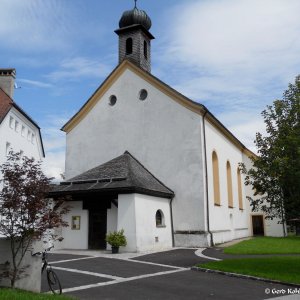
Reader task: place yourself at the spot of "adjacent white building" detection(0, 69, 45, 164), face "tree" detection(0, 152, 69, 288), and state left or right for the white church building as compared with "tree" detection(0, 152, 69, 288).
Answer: left

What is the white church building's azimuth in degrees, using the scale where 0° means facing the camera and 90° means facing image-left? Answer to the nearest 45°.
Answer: approximately 45°

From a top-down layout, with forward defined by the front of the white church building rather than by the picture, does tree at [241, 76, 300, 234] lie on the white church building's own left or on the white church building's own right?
on the white church building's own left

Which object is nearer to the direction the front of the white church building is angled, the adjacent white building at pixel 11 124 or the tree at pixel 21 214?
the tree

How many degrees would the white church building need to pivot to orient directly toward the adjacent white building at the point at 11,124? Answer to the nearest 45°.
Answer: approximately 90° to its right
